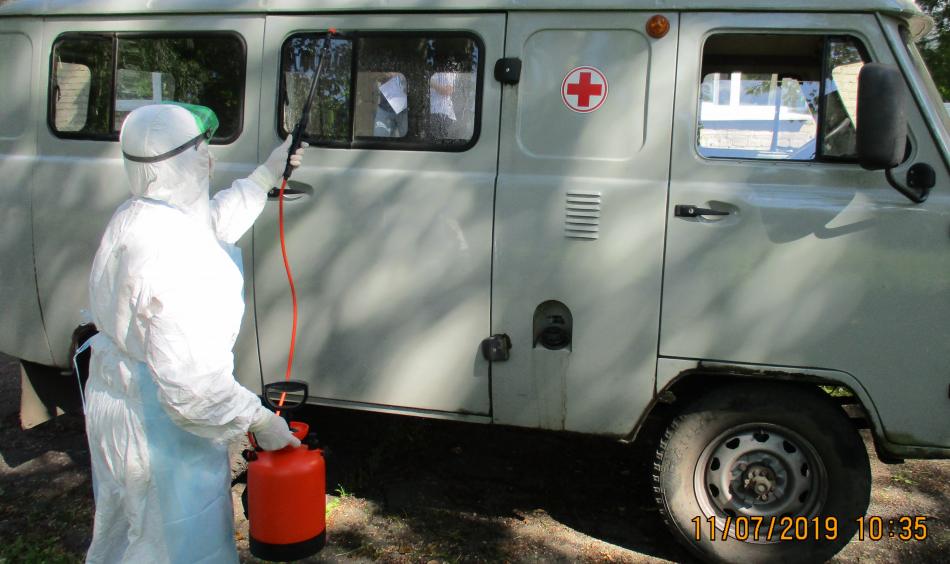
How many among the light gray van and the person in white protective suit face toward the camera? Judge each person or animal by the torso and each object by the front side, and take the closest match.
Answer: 0

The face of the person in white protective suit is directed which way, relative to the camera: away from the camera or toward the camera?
away from the camera

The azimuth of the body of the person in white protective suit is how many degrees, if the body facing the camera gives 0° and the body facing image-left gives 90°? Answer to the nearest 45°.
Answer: approximately 225°

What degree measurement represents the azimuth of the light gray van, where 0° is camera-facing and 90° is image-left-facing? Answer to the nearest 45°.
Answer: approximately 270°

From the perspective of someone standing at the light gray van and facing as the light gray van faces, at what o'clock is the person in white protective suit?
The person in white protective suit is roughly at 5 o'clock from the light gray van.

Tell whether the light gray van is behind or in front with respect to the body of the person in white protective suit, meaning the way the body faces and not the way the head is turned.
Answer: in front
